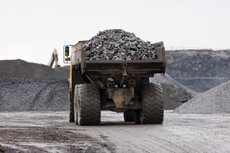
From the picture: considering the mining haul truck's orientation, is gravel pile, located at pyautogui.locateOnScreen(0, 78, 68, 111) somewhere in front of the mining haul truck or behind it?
in front

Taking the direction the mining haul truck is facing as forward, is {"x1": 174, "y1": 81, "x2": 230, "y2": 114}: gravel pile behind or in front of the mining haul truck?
in front

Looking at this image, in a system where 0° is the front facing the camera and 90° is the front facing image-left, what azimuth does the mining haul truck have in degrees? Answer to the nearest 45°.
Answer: approximately 180°
